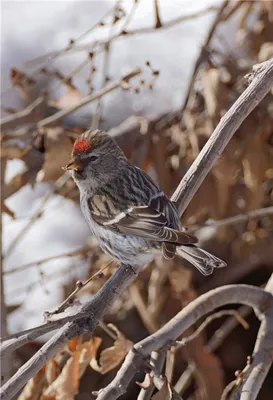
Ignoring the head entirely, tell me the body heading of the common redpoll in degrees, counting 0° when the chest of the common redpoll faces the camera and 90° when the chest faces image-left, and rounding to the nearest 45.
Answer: approximately 90°

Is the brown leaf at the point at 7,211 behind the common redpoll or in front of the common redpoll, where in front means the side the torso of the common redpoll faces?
in front

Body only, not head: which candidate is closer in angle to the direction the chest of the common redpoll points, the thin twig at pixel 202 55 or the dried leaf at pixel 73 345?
the dried leaf

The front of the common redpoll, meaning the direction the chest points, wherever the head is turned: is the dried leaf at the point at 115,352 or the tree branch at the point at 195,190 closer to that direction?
the dried leaf
